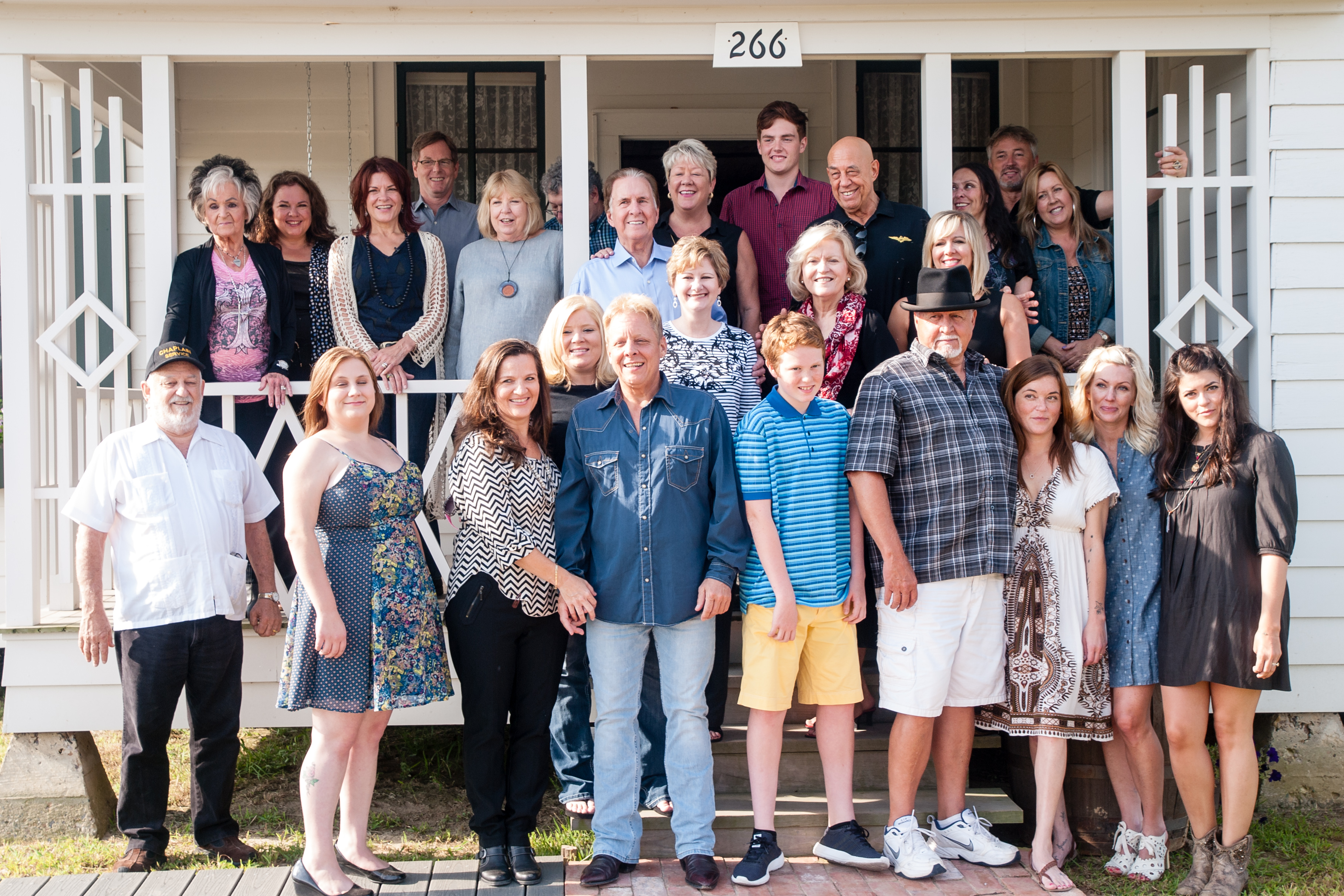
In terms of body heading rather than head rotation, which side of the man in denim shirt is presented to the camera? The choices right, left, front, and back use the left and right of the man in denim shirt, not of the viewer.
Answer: front

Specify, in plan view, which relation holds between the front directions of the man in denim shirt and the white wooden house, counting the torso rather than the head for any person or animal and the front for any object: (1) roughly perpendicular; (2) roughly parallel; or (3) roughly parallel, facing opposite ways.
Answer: roughly parallel

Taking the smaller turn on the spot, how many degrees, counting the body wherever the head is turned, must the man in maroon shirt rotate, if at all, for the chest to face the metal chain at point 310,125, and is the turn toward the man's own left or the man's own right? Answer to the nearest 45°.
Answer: approximately 135° to the man's own right

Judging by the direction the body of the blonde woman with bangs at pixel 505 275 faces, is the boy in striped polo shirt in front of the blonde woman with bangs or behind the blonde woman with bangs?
in front

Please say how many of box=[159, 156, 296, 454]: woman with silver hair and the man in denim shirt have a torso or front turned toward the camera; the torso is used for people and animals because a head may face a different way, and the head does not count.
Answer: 2

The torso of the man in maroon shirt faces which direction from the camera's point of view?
toward the camera

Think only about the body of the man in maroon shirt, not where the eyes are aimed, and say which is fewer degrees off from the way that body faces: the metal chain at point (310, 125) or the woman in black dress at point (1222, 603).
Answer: the woman in black dress

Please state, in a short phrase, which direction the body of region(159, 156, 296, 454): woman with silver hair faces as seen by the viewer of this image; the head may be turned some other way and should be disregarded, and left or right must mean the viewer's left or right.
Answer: facing the viewer

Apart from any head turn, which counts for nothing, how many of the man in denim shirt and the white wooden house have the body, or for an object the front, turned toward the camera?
2

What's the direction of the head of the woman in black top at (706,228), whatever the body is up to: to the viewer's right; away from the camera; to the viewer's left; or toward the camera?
toward the camera

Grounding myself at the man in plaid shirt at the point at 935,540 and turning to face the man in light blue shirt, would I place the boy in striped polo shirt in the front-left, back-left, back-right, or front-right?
front-left

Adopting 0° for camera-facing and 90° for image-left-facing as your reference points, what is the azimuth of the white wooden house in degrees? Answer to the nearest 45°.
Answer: approximately 0°

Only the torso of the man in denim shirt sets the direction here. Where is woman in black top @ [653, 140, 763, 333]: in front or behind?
behind

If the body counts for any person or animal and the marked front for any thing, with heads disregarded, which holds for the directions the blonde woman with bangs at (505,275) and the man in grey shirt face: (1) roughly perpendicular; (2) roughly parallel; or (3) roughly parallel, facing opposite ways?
roughly parallel

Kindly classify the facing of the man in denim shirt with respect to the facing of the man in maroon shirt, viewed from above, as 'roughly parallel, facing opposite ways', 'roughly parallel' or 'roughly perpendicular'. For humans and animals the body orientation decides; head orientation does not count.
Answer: roughly parallel

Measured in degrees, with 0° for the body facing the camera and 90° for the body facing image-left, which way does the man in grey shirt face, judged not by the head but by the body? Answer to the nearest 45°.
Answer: approximately 0°

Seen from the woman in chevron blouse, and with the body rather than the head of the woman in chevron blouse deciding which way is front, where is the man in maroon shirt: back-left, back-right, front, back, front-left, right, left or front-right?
left

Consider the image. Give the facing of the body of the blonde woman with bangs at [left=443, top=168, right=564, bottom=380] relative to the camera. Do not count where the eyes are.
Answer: toward the camera
